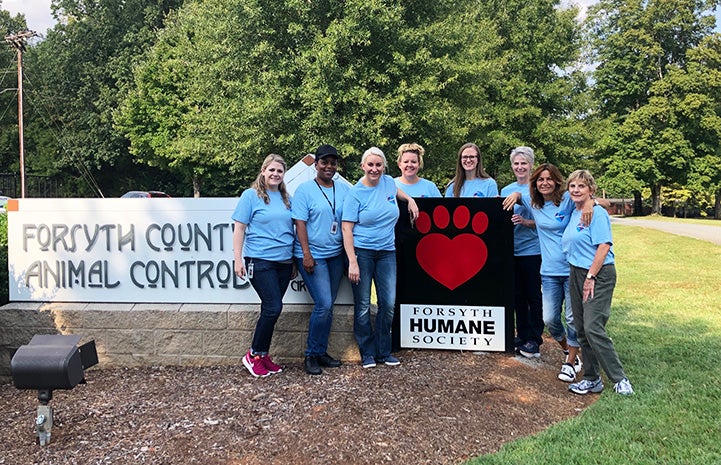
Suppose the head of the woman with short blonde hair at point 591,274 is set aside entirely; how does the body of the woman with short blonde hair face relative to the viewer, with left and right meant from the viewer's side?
facing the viewer and to the left of the viewer

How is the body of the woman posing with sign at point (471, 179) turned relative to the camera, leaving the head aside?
toward the camera

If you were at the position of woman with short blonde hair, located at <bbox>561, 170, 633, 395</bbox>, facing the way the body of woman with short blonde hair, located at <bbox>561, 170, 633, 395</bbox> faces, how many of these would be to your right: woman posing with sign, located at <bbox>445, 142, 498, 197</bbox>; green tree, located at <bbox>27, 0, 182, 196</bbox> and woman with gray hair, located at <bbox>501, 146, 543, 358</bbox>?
3

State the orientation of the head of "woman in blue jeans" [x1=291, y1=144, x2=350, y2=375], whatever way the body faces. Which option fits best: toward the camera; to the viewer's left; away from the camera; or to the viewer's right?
toward the camera

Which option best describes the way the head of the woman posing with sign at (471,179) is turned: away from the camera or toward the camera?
toward the camera

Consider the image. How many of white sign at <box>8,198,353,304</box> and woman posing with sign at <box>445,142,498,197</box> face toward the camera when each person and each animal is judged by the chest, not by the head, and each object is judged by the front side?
2

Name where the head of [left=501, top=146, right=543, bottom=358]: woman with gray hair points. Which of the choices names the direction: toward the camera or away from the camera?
toward the camera

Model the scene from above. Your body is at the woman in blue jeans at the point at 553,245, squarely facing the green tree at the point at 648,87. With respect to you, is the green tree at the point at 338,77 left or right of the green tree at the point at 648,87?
left

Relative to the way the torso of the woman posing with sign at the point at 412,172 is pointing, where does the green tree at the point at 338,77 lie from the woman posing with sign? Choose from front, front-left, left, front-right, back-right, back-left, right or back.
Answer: back

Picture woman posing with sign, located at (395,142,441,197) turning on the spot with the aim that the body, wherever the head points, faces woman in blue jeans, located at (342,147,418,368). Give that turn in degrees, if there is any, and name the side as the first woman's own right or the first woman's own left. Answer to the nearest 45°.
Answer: approximately 45° to the first woman's own right

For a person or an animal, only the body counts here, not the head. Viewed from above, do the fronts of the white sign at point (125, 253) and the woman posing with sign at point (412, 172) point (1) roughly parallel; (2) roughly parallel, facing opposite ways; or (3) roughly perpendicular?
roughly parallel

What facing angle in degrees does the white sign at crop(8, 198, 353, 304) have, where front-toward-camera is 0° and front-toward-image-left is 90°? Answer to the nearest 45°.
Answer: approximately 0°

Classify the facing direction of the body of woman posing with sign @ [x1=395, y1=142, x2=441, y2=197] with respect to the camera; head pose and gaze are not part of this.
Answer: toward the camera

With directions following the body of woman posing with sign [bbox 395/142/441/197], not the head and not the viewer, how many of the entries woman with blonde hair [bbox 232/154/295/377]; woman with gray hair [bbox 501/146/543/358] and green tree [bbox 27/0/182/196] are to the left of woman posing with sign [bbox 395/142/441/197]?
1

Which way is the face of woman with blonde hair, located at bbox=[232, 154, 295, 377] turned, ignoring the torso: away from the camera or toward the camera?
toward the camera

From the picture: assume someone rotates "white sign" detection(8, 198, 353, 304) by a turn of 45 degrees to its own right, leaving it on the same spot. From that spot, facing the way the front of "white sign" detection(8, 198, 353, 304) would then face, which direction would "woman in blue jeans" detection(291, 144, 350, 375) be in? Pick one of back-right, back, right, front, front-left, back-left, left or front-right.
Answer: left

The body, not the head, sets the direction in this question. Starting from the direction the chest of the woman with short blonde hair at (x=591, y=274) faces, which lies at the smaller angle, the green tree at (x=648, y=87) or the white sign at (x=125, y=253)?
the white sign
